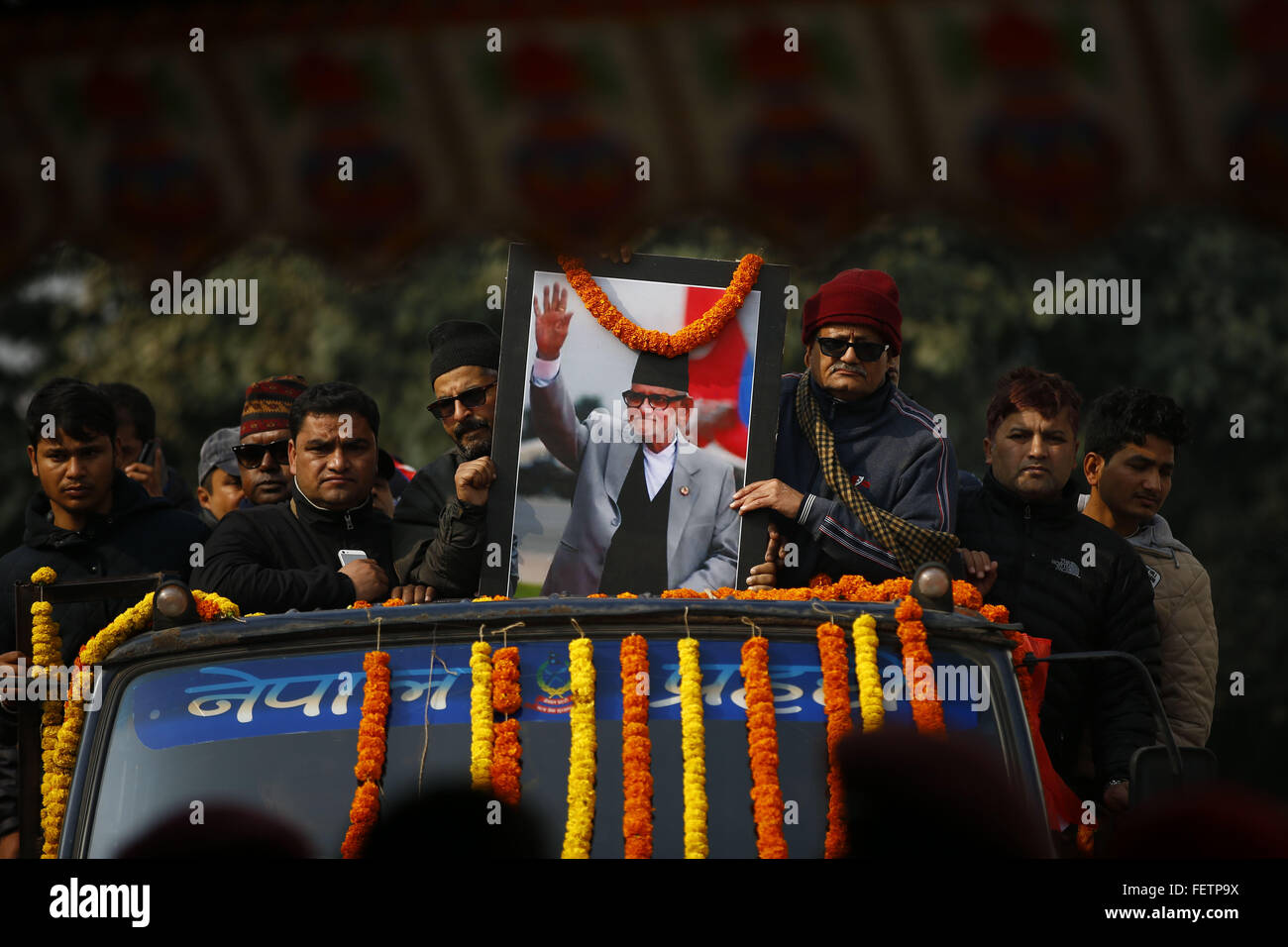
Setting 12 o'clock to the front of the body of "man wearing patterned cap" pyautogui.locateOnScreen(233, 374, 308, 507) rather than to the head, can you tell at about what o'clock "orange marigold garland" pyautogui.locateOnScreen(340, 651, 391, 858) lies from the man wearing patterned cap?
The orange marigold garland is roughly at 12 o'clock from the man wearing patterned cap.

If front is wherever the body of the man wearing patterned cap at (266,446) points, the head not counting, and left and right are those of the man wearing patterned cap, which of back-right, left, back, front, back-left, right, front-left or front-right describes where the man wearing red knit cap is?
front-left

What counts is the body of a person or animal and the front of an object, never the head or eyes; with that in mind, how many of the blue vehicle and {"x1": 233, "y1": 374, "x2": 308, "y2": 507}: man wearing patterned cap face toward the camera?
2

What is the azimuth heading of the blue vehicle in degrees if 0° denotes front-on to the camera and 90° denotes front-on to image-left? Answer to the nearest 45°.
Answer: approximately 0°

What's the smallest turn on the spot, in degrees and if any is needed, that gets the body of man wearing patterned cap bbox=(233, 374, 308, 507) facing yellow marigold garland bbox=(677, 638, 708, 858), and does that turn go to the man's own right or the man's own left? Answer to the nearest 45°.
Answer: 0° — they already face it

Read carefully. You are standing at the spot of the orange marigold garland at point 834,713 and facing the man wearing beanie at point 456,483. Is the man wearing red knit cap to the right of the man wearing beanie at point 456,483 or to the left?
right

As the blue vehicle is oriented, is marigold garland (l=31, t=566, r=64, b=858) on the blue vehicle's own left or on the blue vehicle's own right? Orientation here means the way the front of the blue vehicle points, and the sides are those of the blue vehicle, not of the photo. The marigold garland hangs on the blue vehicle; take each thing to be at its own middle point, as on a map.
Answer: on the blue vehicle's own right

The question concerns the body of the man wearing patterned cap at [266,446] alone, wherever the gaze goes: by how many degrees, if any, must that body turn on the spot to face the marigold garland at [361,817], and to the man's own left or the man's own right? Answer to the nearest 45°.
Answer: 0° — they already face it

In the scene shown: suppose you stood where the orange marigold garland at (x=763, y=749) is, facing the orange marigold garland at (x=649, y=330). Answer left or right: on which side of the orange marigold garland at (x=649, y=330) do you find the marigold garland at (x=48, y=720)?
left
